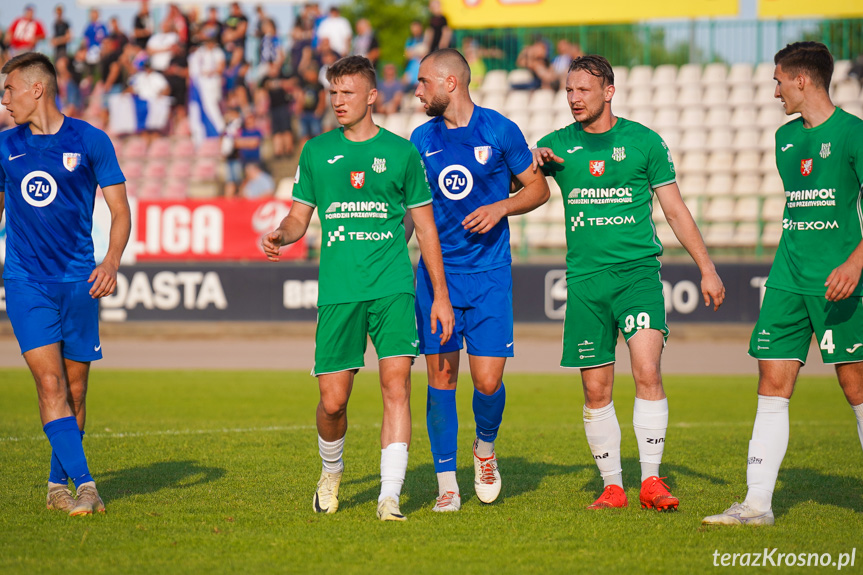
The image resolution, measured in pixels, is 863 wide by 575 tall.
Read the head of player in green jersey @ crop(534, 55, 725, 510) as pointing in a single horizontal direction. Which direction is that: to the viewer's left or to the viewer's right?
to the viewer's left

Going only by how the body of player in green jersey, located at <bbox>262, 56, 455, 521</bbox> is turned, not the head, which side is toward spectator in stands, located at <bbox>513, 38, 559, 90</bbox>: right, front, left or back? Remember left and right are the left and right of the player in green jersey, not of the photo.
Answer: back

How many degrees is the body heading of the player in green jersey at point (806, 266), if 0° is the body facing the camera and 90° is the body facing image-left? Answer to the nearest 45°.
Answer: approximately 45°

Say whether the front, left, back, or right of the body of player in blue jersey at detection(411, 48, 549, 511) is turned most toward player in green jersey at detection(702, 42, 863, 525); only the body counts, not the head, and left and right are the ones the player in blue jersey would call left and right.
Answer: left

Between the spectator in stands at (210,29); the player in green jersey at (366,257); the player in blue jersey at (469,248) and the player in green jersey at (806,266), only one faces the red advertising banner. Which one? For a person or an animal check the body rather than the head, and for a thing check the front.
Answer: the spectator in stands
